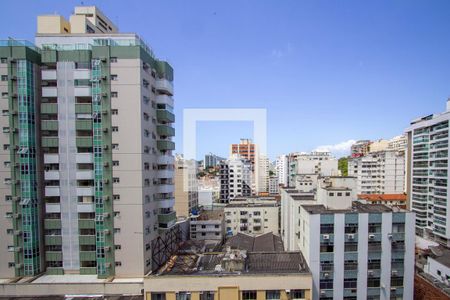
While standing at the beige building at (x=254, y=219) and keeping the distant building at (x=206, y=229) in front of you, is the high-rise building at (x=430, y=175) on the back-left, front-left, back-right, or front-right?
back-left

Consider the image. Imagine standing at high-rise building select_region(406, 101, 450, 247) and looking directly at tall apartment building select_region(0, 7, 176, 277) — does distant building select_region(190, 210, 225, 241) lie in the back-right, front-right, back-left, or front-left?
front-right

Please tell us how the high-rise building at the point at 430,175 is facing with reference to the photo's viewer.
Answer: facing the viewer and to the left of the viewer

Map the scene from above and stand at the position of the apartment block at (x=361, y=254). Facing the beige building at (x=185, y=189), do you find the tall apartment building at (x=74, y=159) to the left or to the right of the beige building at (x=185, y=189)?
left

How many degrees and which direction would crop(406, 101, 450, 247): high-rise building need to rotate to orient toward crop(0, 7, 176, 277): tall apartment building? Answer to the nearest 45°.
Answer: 0° — it already faces it

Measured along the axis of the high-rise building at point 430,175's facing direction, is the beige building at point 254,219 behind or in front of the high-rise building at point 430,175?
in front
